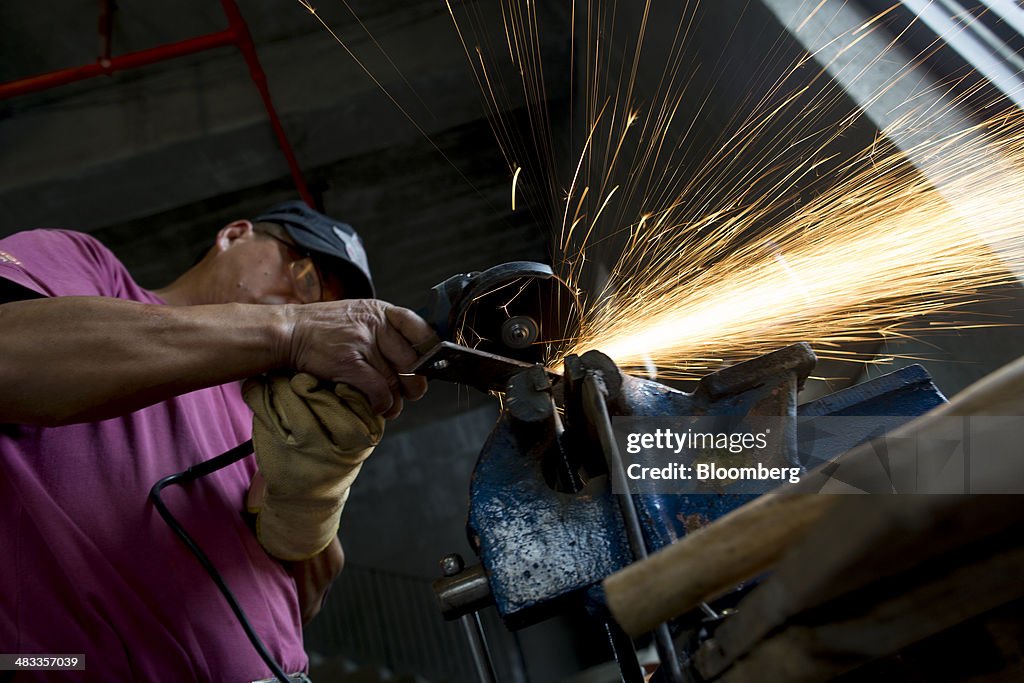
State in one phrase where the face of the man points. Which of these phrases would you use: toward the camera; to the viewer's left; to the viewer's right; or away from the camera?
to the viewer's right

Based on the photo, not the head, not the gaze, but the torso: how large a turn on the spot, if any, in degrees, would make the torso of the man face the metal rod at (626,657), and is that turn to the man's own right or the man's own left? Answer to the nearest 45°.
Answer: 0° — they already face it

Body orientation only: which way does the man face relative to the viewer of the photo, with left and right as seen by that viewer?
facing the viewer and to the right of the viewer

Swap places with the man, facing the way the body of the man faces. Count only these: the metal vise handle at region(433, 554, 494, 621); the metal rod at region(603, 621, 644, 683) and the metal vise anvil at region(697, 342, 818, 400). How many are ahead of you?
3

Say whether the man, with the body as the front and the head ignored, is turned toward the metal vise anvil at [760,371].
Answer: yes

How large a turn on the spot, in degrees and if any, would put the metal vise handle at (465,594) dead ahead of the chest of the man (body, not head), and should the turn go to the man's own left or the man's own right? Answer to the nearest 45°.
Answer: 0° — they already face it

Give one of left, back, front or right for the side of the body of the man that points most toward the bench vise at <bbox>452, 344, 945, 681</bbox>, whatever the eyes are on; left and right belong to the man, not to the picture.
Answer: front

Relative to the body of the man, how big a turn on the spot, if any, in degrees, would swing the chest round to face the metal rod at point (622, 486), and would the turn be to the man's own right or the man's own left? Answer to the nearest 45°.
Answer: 0° — they already face it

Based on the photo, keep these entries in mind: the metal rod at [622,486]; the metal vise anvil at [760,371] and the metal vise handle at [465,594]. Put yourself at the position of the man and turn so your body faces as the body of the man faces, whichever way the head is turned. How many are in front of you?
3
